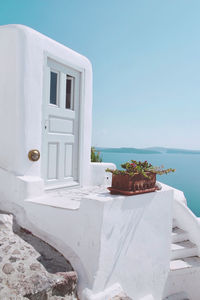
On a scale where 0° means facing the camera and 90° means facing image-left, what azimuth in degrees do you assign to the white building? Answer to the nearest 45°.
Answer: approximately 315°
